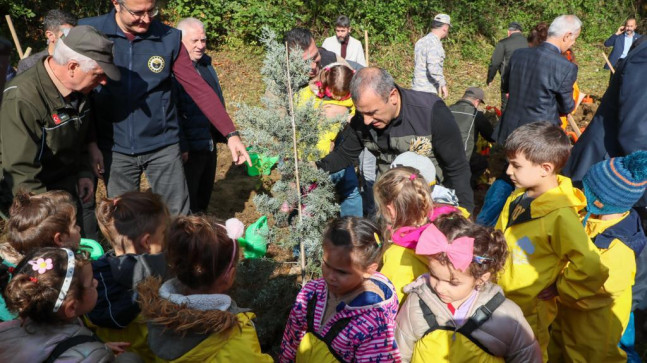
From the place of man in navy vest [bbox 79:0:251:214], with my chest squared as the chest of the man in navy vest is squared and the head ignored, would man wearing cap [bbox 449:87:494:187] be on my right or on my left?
on my left

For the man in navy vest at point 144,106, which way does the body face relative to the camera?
toward the camera

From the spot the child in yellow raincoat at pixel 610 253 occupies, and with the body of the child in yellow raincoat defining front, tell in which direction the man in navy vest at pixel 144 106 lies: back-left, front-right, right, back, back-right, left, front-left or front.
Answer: front

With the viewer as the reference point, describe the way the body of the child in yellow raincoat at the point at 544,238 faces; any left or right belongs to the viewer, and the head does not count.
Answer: facing the viewer and to the left of the viewer

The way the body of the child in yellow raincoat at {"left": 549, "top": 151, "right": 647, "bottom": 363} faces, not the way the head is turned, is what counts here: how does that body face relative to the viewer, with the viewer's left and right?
facing to the left of the viewer

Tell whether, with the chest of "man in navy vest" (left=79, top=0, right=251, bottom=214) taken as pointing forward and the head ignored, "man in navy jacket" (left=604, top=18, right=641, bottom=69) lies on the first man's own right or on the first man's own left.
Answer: on the first man's own left

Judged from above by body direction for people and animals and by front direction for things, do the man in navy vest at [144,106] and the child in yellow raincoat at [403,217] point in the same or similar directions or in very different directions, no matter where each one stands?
very different directions

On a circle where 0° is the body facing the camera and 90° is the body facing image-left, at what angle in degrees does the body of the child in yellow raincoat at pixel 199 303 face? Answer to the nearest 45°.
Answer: approximately 225°

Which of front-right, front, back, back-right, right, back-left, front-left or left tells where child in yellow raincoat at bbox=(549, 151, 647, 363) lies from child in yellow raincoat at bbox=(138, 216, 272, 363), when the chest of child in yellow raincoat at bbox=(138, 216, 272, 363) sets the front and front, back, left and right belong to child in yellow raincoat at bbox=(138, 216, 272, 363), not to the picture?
front-right

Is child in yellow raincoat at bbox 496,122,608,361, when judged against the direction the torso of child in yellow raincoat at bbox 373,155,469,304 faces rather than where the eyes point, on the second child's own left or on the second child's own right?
on the second child's own right

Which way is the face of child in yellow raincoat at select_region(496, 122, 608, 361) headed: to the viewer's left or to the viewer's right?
to the viewer's left
